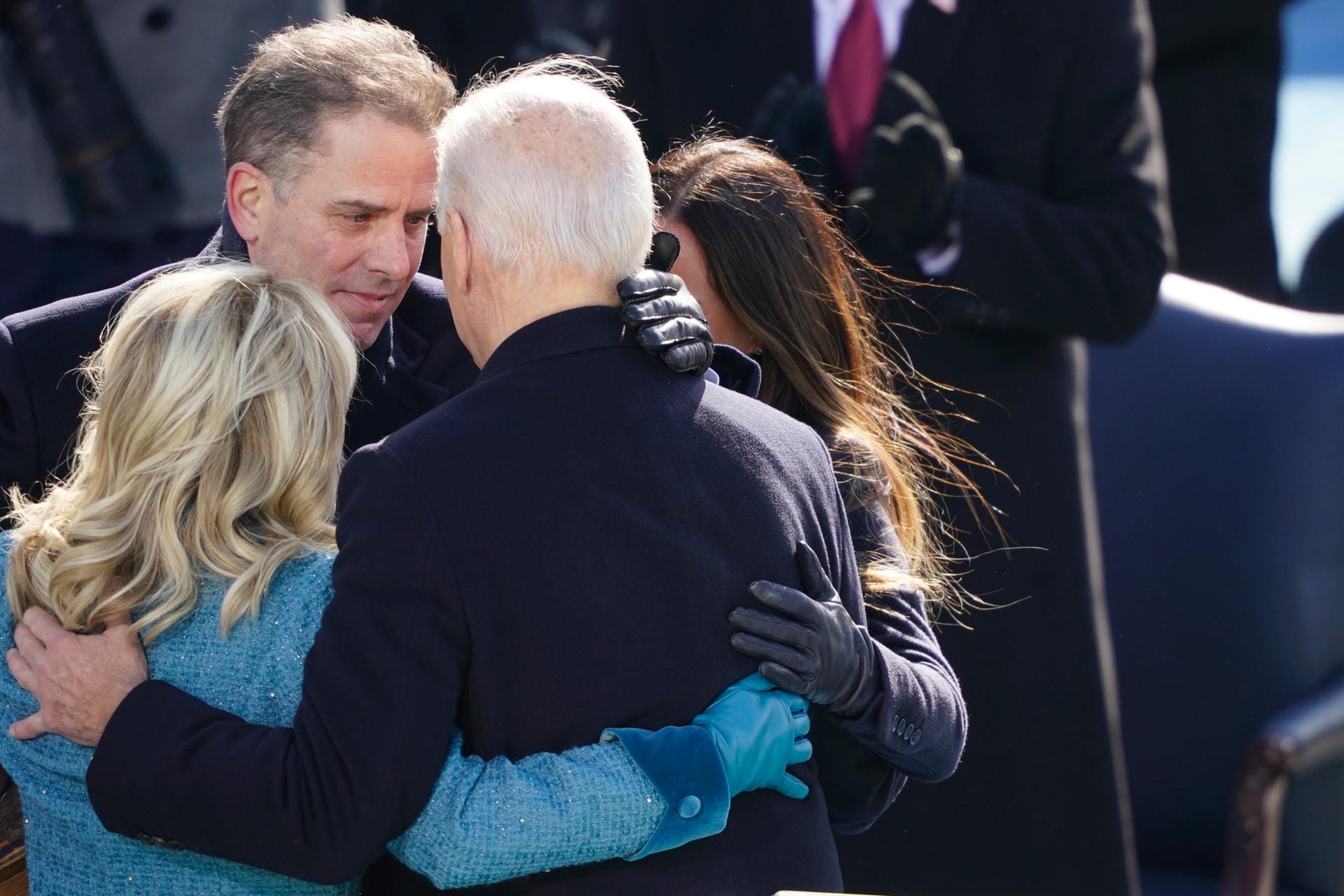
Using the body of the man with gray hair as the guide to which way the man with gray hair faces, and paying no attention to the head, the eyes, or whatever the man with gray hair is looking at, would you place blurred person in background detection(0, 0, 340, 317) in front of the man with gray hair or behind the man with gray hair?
behind

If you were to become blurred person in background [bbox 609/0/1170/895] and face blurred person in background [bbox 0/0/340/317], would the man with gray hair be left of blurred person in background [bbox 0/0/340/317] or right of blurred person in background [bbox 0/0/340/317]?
left

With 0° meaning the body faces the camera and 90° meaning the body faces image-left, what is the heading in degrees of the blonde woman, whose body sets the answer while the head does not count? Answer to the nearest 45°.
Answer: approximately 225°

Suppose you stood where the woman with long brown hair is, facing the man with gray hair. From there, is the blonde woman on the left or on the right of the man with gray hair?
left

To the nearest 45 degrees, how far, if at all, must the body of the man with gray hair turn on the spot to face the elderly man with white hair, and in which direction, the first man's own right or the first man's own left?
approximately 45° to the first man's own right
